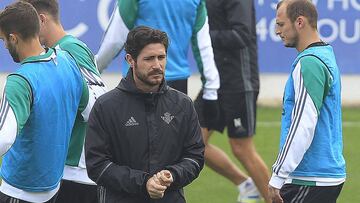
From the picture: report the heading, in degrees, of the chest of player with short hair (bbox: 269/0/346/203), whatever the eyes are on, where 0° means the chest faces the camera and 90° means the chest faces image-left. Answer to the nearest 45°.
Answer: approximately 90°

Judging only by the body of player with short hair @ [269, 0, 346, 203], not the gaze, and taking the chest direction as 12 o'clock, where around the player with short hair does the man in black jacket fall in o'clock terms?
The man in black jacket is roughly at 11 o'clock from the player with short hair.

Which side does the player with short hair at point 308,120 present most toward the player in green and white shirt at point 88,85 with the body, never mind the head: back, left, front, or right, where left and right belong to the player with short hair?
front

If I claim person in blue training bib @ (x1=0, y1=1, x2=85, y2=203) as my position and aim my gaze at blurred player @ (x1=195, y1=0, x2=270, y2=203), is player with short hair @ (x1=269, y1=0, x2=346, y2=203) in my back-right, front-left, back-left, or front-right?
front-right

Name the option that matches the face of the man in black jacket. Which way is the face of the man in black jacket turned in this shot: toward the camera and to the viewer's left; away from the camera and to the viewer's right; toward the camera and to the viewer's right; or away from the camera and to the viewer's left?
toward the camera and to the viewer's right

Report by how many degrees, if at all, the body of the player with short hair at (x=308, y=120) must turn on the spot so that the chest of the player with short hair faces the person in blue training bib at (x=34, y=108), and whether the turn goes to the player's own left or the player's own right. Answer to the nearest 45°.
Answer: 0° — they already face them

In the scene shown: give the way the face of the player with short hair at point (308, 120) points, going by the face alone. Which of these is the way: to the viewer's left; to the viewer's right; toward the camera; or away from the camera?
to the viewer's left
